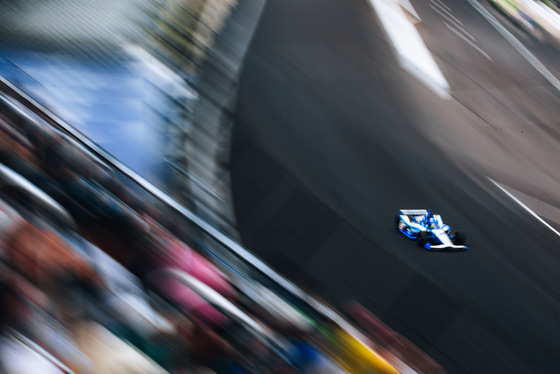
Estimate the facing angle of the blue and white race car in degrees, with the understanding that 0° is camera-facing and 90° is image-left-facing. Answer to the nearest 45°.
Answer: approximately 315°
